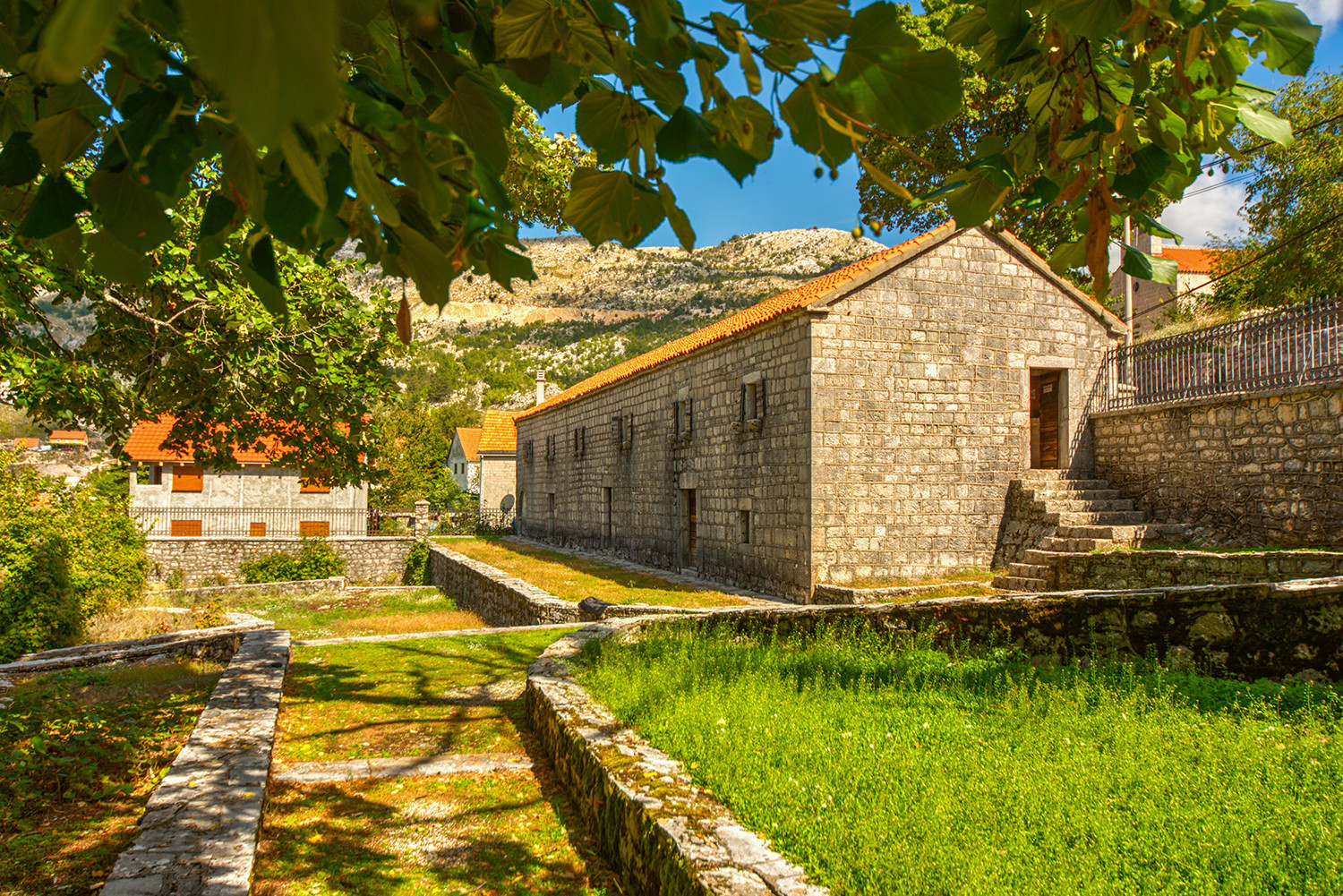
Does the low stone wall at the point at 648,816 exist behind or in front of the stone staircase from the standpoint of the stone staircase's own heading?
in front

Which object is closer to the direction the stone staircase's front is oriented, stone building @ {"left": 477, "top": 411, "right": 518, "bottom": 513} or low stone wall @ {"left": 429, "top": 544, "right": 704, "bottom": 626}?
the low stone wall

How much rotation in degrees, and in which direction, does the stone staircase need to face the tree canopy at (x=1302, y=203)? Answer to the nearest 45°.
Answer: approximately 135° to its left

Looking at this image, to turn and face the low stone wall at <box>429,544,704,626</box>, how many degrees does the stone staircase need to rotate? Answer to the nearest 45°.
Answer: approximately 90° to its right

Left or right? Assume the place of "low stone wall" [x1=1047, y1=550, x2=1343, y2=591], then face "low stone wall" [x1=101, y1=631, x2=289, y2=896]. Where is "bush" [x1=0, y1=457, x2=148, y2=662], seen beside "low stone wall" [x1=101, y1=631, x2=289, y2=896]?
right

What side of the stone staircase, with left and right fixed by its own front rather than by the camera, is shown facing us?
front

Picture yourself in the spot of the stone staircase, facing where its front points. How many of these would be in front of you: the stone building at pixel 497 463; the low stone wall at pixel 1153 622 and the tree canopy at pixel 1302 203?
1

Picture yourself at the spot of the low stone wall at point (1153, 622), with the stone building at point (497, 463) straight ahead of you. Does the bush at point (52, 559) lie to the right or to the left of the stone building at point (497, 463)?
left

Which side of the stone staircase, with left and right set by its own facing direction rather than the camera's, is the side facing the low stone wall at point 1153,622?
front

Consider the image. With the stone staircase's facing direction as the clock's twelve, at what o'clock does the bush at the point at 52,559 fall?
The bush is roughly at 2 o'clock from the stone staircase.

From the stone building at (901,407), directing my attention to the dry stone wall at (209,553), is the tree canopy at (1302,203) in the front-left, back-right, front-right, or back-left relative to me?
back-right

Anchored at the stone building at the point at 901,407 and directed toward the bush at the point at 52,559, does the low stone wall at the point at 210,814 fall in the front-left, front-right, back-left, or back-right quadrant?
front-left

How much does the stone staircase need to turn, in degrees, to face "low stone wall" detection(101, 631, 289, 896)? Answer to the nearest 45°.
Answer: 0° — it already faces it

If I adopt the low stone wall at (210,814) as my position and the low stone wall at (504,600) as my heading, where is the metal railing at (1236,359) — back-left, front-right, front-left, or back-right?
front-right

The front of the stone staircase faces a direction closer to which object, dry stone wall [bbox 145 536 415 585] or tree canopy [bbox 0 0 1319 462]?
the tree canopy
